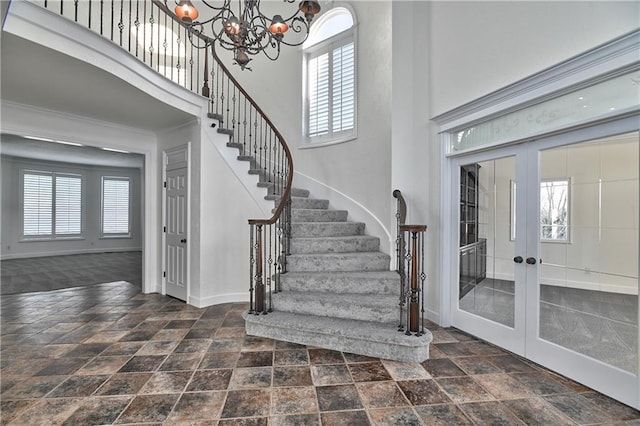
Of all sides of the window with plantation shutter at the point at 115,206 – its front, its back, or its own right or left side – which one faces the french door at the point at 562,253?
front

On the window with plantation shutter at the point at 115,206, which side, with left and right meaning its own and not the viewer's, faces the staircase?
front

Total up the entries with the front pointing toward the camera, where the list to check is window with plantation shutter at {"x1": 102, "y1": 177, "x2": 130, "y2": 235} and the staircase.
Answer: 2

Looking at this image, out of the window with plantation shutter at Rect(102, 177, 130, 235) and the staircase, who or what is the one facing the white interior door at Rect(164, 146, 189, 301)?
the window with plantation shutter

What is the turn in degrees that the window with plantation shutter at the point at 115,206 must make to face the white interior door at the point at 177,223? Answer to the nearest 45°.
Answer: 0° — it already faces it

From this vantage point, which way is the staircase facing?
toward the camera

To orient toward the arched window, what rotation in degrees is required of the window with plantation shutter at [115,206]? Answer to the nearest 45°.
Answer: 0° — it already faces it

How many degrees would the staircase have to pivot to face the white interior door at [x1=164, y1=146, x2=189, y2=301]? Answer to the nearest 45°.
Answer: approximately 135° to its right

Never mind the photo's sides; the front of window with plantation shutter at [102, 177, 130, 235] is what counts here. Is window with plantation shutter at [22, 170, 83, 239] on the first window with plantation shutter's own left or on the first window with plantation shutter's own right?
on the first window with plantation shutter's own right

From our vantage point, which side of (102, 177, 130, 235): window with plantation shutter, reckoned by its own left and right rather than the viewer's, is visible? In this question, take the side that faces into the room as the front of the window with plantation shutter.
front

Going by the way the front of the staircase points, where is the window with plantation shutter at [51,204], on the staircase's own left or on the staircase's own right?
on the staircase's own right

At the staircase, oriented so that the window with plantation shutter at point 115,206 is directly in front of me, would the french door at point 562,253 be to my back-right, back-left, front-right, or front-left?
back-right
